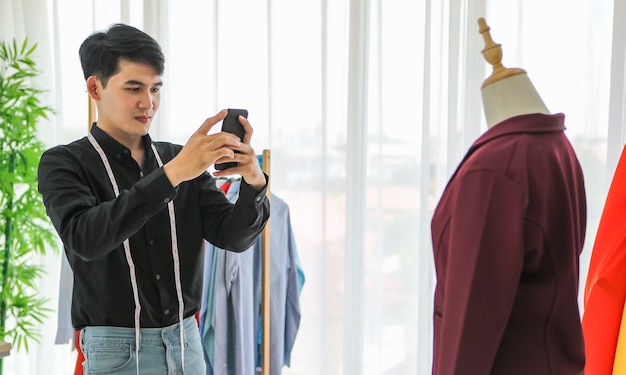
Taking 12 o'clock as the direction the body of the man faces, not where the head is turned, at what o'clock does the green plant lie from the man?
The green plant is roughly at 7 o'clock from the man.

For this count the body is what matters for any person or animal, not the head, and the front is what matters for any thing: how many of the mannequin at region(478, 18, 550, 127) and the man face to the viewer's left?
1

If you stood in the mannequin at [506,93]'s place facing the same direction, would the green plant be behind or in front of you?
in front

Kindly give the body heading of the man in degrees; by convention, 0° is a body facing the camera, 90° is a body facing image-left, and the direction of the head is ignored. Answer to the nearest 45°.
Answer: approximately 315°

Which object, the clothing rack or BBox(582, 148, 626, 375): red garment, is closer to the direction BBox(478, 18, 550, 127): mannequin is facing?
the clothing rack

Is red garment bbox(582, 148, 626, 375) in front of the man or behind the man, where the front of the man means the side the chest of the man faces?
in front

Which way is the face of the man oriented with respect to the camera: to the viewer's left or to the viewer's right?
to the viewer's right

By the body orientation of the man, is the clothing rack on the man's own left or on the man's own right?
on the man's own left

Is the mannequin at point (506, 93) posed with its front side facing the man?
yes

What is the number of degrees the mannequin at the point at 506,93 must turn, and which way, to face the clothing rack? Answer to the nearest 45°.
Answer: approximately 45° to its right

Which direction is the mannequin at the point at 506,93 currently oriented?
to the viewer's left

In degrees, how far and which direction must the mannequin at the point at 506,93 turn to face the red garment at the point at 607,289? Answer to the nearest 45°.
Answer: approximately 135° to its right
